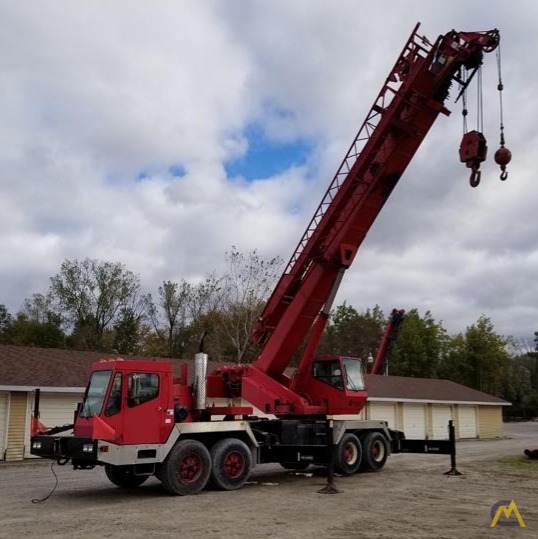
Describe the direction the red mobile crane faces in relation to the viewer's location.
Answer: facing the viewer and to the left of the viewer
